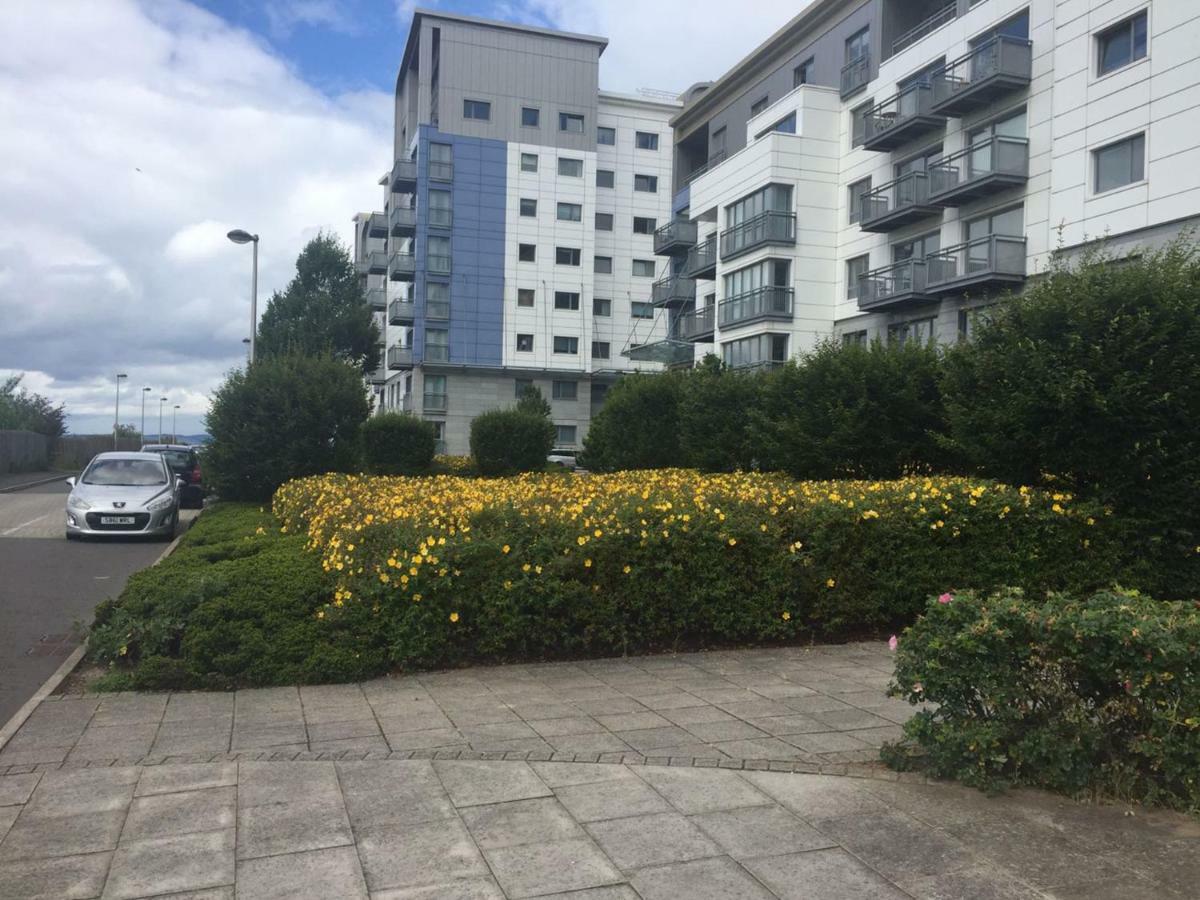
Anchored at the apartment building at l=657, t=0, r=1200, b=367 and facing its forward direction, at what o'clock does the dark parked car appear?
The dark parked car is roughly at 1 o'clock from the apartment building.

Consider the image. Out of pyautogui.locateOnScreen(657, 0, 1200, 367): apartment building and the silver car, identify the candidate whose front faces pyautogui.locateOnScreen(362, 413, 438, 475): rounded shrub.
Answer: the apartment building

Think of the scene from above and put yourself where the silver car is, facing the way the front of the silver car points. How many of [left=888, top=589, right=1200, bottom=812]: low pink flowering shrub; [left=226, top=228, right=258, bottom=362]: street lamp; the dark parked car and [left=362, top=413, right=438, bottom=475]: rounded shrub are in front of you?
1

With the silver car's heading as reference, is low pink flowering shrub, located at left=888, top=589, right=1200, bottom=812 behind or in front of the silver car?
in front

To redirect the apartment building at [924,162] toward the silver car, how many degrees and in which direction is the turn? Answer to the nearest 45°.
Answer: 0° — it already faces it

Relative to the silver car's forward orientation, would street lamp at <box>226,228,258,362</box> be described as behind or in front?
behind

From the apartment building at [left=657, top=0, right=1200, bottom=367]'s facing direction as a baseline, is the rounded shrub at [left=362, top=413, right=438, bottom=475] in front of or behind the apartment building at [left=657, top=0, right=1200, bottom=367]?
in front

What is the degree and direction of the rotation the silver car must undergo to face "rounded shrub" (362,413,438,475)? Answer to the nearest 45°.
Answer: approximately 135° to its left

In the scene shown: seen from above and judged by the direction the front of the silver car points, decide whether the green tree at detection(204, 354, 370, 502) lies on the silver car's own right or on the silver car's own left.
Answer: on the silver car's own left

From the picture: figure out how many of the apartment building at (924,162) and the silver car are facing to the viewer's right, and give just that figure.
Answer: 0

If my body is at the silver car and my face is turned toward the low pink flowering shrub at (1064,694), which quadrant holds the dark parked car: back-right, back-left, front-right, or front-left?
back-left

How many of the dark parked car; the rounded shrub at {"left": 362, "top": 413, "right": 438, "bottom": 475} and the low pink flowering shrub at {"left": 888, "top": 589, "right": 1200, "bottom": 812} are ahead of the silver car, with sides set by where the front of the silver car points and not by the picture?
1

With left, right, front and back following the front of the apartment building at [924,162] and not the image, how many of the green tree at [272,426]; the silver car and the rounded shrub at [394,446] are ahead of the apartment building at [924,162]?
3

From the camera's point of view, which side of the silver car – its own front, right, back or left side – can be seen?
front

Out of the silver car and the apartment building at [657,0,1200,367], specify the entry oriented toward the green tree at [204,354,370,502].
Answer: the apartment building

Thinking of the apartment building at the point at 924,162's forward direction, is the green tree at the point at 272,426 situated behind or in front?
in front
